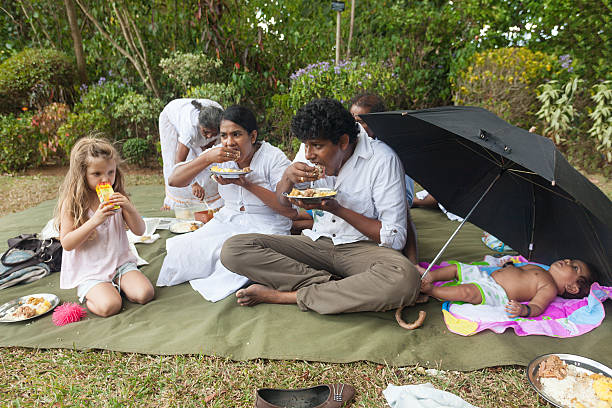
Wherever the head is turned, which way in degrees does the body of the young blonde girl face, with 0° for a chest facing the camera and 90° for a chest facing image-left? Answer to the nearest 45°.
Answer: approximately 315°

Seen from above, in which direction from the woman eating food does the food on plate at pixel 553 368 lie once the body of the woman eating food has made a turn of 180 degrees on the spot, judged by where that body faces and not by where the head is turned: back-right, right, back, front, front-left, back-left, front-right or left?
right

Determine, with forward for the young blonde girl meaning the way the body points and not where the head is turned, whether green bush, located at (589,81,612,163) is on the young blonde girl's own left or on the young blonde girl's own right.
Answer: on the young blonde girl's own left

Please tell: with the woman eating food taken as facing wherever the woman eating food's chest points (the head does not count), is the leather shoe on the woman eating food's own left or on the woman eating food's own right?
on the woman eating food's own left

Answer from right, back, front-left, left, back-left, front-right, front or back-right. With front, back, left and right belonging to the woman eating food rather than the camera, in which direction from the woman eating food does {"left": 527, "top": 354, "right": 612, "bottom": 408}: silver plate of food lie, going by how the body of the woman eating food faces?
left

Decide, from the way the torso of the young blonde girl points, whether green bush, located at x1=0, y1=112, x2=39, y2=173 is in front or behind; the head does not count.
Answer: behind

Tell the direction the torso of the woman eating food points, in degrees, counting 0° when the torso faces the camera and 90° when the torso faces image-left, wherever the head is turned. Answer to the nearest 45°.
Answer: approximately 45°
